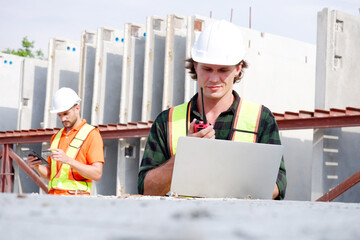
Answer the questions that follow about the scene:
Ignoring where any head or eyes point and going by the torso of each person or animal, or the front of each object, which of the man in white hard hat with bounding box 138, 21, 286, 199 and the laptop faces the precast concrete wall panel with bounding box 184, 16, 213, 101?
the laptop

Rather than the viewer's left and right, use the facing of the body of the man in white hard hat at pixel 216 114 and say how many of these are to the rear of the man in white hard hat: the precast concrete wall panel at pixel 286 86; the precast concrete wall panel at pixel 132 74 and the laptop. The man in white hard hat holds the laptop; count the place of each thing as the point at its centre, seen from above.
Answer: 2

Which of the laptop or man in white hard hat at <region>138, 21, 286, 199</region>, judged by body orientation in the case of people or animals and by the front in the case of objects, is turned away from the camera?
the laptop

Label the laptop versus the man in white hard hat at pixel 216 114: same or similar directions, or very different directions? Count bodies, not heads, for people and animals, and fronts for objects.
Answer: very different directions

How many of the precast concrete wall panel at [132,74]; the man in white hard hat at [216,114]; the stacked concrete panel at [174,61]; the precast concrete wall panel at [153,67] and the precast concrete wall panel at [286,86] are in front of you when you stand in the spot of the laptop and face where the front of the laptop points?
5

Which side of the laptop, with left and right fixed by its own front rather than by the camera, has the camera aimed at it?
back

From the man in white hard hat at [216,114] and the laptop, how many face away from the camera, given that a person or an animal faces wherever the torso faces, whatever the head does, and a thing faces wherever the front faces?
1

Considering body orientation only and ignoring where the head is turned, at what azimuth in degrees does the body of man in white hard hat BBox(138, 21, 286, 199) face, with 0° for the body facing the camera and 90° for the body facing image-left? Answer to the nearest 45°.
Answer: approximately 0°

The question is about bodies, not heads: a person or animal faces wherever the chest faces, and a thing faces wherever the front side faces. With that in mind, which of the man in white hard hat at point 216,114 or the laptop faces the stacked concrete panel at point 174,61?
the laptop

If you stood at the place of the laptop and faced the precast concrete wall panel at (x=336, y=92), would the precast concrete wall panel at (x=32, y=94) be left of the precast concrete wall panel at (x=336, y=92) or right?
left

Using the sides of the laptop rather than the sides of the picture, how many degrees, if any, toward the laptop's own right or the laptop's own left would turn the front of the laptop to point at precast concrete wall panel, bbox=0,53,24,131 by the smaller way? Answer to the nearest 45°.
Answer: approximately 45° to the laptop's own left

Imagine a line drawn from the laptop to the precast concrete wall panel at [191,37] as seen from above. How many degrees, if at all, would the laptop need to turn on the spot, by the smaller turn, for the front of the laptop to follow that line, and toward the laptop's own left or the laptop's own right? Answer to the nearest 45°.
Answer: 0° — it already faces it

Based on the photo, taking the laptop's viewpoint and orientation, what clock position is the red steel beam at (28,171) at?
The red steel beam is roughly at 11 o'clock from the laptop.

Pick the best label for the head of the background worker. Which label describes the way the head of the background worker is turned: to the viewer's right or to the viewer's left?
to the viewer's left

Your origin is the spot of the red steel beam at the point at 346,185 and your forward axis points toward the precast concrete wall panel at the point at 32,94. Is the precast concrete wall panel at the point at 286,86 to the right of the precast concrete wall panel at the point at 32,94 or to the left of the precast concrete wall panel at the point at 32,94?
right

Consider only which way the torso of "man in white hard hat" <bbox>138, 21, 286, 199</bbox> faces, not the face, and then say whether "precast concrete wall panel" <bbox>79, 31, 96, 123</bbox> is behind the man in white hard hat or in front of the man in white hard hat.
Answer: behind

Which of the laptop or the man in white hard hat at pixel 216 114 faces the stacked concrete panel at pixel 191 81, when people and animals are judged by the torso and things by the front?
the laptop

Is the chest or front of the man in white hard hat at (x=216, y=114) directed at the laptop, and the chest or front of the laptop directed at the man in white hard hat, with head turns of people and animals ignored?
yes
